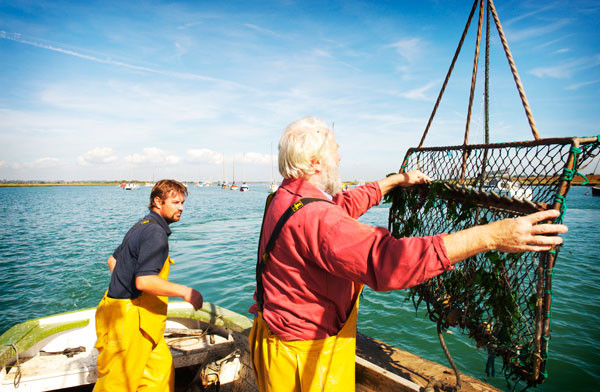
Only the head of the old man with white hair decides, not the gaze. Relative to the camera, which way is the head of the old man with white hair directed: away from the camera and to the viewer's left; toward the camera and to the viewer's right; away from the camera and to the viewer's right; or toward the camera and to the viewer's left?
away from the camera and to the viewer's right

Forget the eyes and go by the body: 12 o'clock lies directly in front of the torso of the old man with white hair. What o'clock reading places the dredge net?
The dredge net is roughly at 12 o'clock from the old man with white hair.

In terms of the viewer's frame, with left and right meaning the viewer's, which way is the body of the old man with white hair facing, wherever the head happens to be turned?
facing away from the viewer and to the right of the viewer
